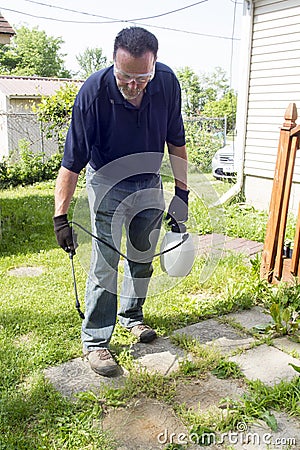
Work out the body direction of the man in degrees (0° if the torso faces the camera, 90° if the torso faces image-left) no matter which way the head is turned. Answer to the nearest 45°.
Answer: approximately 315°

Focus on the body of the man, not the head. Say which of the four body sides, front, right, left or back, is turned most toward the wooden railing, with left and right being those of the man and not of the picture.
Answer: left

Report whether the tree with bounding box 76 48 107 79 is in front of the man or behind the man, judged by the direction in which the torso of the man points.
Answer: behind

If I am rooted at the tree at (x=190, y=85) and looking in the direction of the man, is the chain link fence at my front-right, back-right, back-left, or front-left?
front-right

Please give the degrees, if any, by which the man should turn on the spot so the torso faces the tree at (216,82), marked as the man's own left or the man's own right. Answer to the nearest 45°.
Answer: approximately 135° to the man's own left

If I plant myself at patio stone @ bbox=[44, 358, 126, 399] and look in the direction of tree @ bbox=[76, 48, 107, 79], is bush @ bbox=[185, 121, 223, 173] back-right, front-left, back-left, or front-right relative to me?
front-right

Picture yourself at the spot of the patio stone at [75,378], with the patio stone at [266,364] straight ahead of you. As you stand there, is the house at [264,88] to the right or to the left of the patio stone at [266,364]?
left
